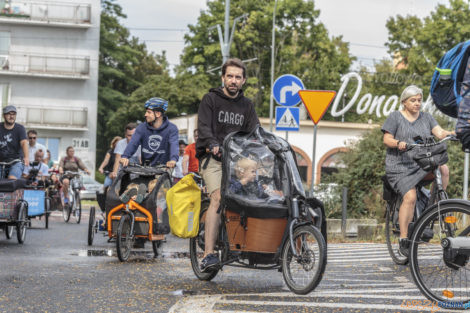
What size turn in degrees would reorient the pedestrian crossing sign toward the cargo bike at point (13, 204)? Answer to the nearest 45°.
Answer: approximately 45° to its right

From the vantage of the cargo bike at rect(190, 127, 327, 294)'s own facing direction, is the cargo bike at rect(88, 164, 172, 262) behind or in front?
behind

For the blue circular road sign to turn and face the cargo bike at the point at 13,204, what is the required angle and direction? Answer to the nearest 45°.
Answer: approximately 45° to its right

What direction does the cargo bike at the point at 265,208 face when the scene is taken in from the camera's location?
facing the viewer and to the right of the viewer

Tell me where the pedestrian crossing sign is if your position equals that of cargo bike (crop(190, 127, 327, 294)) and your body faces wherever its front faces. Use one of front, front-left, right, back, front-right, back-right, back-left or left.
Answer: back-left

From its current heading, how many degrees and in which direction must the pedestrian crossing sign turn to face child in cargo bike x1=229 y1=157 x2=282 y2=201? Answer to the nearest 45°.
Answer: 0° — it already faces them

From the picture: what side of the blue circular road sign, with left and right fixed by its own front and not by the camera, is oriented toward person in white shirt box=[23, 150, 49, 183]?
right

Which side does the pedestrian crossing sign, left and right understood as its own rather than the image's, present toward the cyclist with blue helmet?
front

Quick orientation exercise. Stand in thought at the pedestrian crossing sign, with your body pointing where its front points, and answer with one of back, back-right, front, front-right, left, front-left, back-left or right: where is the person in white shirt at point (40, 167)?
right

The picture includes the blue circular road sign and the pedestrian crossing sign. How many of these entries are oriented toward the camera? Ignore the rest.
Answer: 2
